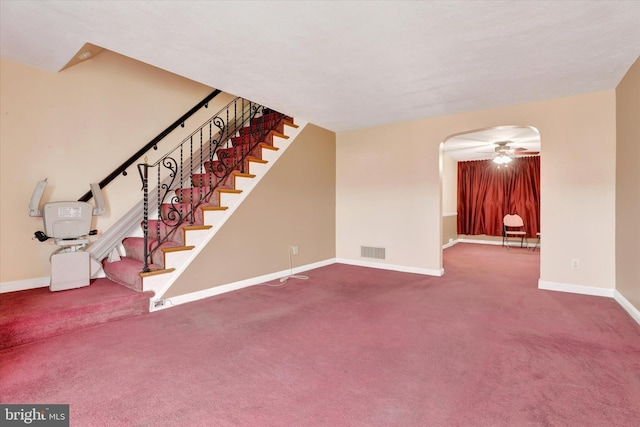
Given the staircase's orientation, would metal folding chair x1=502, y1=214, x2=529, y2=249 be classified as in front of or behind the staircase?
behind

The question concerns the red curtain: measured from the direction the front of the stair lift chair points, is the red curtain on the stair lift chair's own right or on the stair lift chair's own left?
on the stair lift chair's own left

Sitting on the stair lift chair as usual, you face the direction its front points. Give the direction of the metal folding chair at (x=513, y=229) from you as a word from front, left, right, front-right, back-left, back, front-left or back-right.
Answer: left
